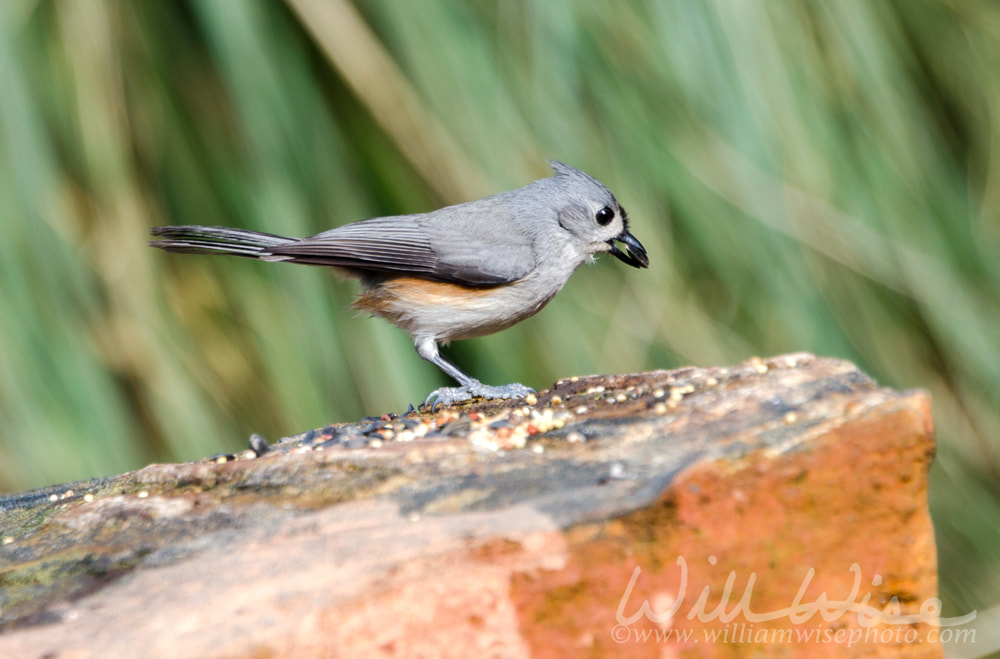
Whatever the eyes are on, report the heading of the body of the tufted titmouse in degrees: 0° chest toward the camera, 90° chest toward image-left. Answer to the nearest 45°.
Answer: approximately 270°
